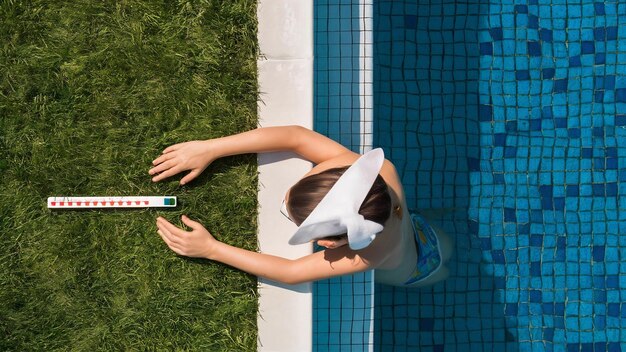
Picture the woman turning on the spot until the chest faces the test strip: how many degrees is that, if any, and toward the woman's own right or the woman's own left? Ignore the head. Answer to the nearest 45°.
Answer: approximately 45° to the woman's own right

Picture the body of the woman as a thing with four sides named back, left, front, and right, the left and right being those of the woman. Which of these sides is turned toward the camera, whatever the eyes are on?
left

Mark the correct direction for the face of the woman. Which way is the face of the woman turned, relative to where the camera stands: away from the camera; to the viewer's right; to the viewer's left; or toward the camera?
to the viewer's left
